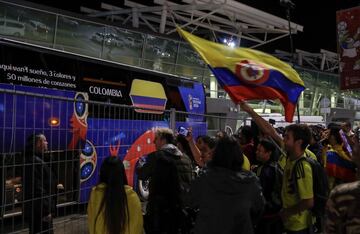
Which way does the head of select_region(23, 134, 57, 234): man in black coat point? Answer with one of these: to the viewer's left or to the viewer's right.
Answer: to the viewer's right

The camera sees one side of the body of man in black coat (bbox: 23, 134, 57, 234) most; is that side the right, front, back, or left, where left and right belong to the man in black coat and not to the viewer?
right

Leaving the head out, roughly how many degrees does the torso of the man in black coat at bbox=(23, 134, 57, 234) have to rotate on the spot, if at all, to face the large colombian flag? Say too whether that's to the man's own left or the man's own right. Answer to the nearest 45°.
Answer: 0° — they already face it

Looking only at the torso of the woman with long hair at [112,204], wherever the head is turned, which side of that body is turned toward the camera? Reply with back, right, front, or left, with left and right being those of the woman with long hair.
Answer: back

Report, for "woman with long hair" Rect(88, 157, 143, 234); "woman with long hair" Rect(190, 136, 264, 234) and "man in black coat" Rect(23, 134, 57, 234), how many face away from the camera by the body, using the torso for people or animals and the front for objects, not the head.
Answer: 2

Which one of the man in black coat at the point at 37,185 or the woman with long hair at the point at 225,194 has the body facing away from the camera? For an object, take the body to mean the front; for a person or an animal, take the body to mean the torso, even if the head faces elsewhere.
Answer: the woman with long hair

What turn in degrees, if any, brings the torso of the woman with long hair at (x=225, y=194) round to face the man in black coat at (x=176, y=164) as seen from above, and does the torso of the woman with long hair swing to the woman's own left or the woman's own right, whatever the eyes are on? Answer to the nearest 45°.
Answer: approximately 45° to the woman's own left

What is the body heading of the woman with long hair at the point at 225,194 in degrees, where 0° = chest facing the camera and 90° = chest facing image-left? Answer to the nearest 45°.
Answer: approximately 180°

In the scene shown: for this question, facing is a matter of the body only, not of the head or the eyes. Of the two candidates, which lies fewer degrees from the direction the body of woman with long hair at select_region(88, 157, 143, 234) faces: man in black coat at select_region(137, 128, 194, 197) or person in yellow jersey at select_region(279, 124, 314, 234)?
the man in black coat

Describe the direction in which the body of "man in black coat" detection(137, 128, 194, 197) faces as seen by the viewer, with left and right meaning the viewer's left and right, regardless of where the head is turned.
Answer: facing away from the viewer and to the left of the viewer
